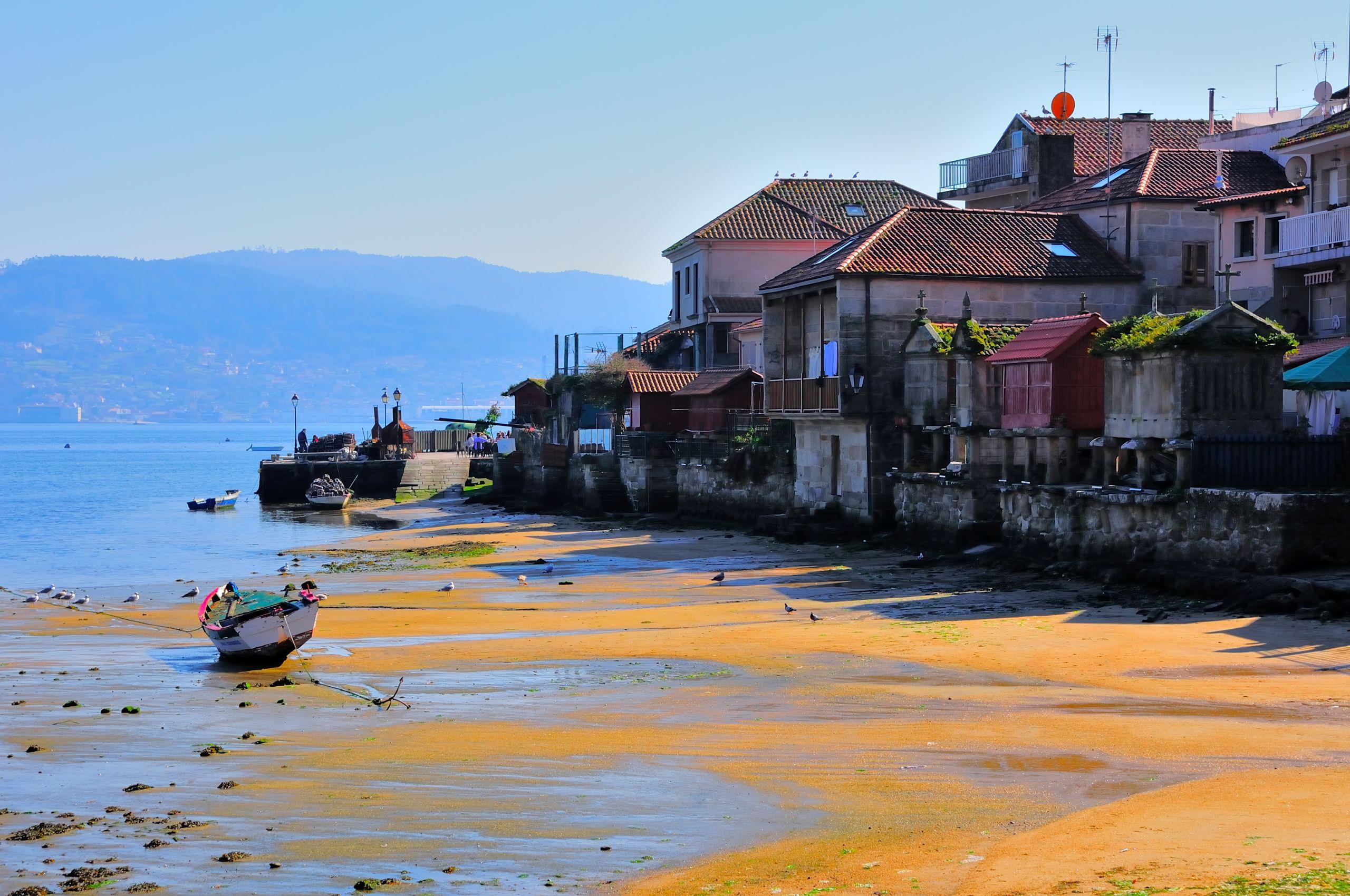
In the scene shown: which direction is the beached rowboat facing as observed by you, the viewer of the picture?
facing the viewer and to the right of the viewer

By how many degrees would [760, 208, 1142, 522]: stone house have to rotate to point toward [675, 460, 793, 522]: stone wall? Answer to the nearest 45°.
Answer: approximately 90° to its right

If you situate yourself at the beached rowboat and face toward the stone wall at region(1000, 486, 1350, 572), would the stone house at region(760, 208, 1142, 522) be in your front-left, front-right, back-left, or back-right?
front-left

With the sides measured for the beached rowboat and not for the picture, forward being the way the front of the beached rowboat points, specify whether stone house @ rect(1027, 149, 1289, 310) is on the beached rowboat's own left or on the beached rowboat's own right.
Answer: on the beached rowboat's own left

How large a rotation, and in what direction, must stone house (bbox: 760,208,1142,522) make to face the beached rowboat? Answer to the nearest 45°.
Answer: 0° — it already faces it

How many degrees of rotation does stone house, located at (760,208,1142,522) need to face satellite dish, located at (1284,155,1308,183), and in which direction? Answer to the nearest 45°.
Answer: approximately 135° to its left

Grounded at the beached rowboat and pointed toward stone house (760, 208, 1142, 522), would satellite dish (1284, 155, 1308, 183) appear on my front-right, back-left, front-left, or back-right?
front-right
